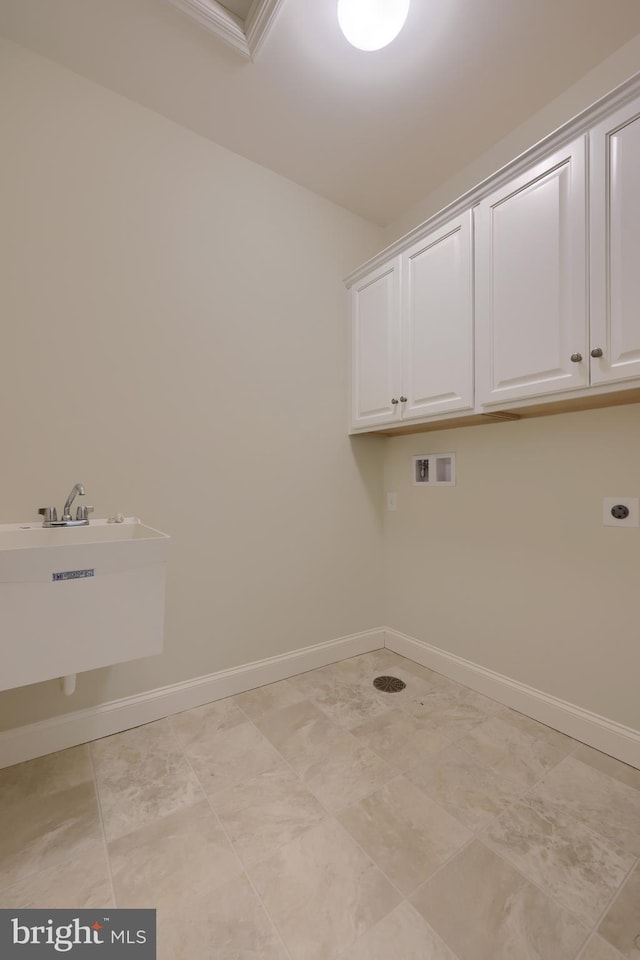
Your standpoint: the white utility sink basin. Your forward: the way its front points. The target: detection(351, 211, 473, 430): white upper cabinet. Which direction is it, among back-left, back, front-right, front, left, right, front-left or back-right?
left

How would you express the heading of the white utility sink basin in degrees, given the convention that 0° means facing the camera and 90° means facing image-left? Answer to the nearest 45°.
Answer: approximately 0°

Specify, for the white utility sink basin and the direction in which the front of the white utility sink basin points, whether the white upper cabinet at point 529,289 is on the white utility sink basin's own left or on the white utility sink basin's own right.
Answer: on the white utility sink basin's own left

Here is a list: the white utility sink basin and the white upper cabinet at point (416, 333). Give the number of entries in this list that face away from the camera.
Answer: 0

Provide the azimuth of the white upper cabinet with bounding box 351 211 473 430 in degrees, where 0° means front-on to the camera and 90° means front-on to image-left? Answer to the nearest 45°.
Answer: approximately 45°

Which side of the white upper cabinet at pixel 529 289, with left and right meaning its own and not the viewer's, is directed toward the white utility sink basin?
front

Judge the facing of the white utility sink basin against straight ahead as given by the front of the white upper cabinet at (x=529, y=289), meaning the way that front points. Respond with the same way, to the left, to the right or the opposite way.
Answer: to the left

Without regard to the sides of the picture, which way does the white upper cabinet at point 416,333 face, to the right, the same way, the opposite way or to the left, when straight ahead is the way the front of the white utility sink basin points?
to the right
